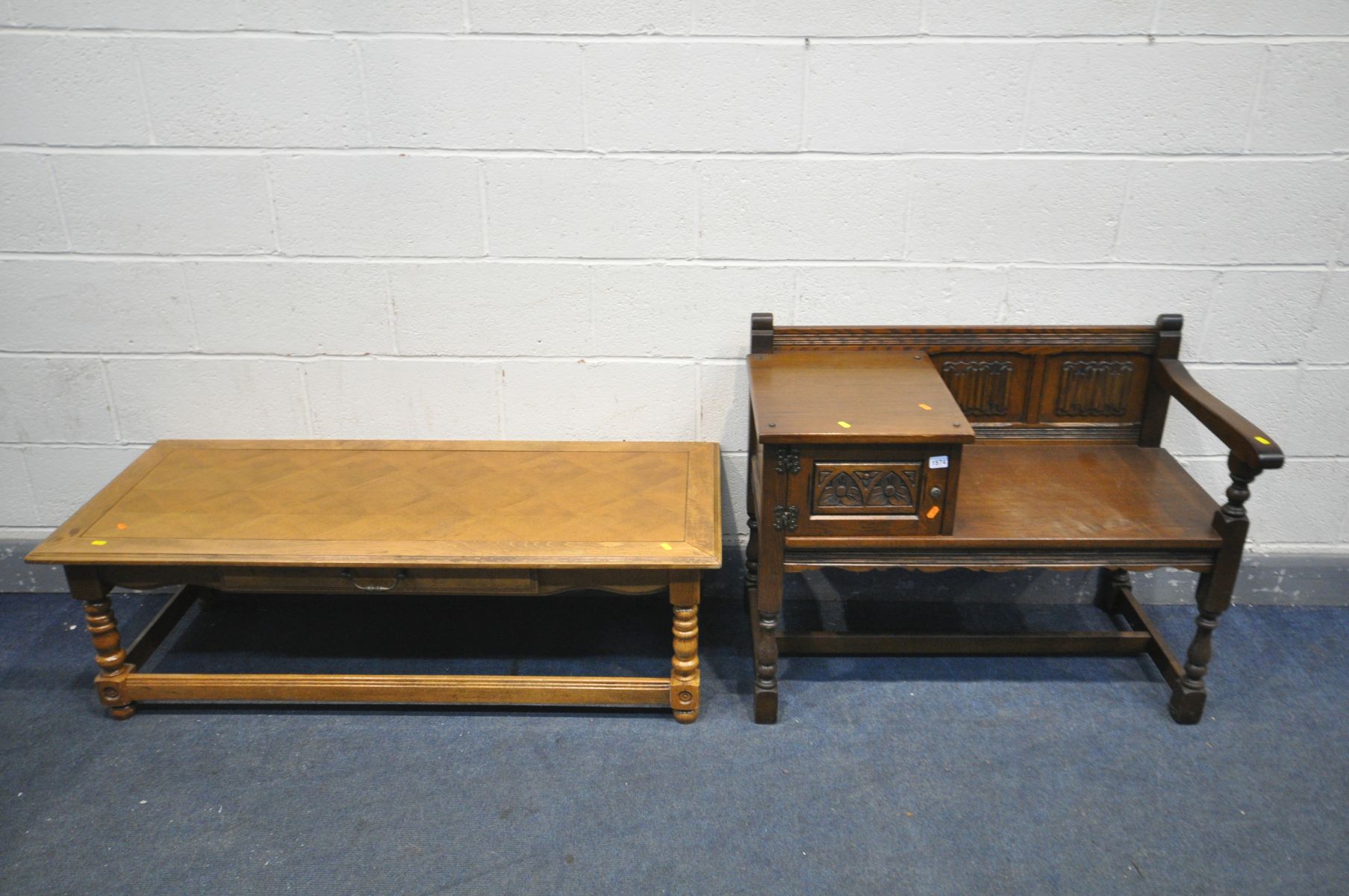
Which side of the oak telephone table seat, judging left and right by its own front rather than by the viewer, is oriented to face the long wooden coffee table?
right

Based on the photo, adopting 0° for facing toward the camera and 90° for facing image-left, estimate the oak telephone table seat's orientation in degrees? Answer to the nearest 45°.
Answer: approximately 0°
